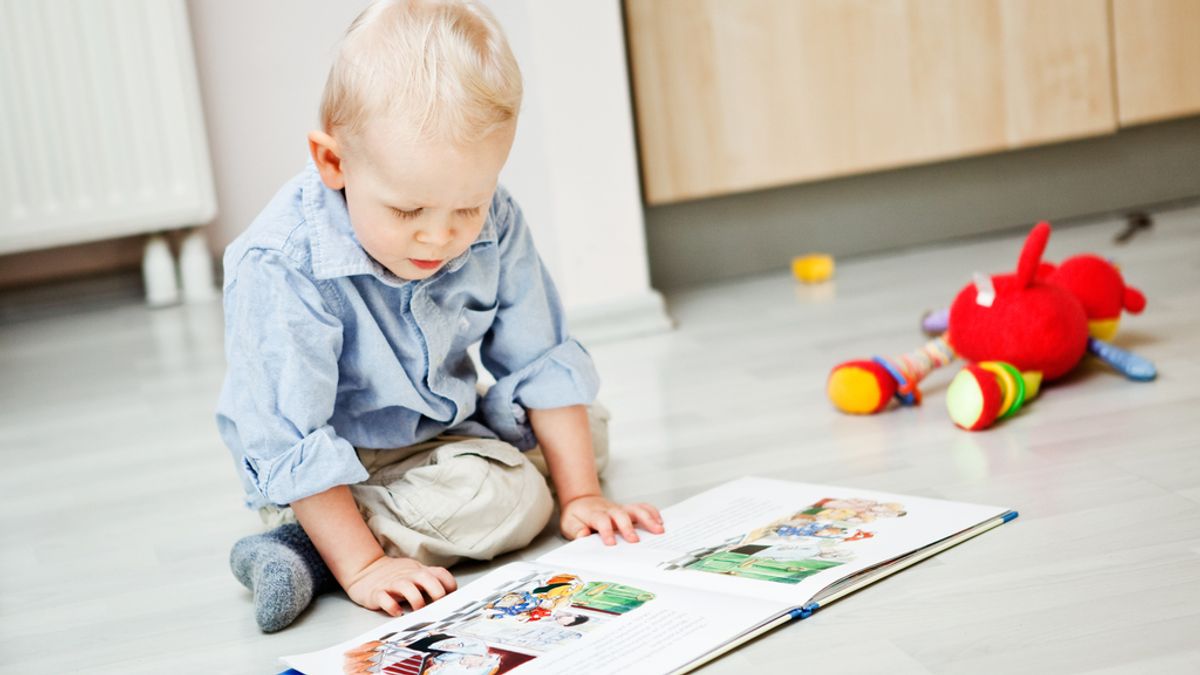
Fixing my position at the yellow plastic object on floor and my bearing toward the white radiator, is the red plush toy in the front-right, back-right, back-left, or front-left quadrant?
back-left

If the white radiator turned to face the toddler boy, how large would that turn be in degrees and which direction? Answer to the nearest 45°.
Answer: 0° — it already faces them

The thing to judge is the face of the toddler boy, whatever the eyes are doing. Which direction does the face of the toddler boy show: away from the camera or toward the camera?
toward the camera

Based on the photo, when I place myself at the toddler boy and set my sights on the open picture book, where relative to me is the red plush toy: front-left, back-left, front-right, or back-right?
front-left

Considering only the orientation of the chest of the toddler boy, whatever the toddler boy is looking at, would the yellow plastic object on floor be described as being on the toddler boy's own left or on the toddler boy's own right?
on the toddler boy's own left

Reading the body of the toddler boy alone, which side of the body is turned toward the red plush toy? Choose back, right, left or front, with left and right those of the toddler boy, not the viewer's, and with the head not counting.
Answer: left

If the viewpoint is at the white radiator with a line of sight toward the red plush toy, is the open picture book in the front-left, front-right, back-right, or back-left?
front-right

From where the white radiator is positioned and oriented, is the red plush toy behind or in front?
in front

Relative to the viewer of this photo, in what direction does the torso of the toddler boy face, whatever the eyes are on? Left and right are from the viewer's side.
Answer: facing the viewer and to the right of the viewer

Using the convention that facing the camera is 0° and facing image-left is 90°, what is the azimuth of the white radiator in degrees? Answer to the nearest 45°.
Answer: approximately 0°

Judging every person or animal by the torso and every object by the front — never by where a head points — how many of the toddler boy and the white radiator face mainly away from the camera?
0
